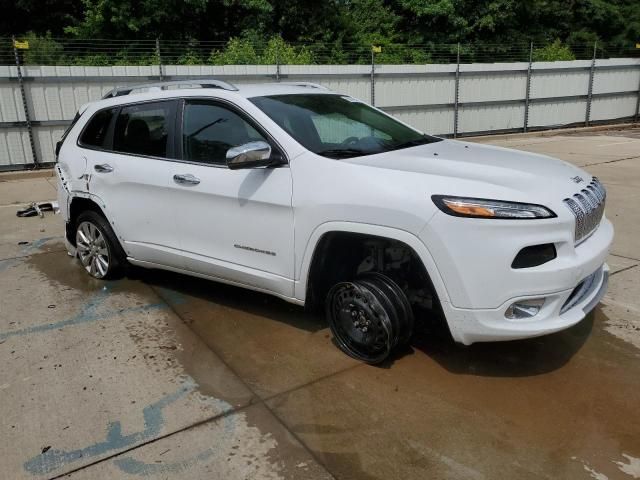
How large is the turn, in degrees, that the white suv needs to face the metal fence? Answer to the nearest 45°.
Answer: approximately 135° to its left

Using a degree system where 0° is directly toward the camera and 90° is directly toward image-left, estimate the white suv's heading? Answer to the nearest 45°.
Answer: approximately 315°

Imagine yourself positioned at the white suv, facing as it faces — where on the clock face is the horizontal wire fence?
The horizontal wire fence is roughly at 7 o'clock from the white suv.
